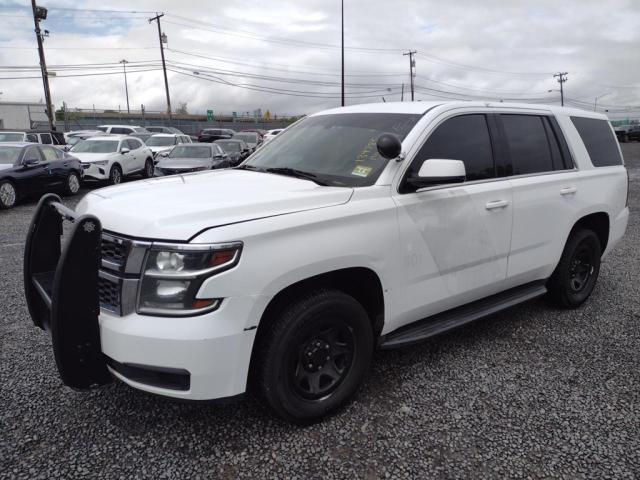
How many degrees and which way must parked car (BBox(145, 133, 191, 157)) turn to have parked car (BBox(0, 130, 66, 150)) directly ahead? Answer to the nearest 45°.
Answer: approximately 45° to its right

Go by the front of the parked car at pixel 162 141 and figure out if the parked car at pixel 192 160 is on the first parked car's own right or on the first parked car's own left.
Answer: on the first parked car's own left

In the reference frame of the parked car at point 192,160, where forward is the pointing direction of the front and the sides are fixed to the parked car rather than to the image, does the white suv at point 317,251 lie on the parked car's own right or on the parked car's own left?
on the parked car's own left

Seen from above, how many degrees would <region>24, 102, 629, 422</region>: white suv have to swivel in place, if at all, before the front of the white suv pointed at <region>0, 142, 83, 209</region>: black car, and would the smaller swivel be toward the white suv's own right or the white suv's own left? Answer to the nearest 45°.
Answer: approximately 90° to the white suv's own right

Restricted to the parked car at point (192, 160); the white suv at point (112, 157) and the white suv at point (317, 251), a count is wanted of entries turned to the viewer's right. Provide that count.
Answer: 0

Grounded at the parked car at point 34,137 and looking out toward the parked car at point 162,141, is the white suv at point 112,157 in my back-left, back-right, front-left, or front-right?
front-right

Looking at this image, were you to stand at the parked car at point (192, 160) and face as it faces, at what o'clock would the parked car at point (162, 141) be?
the parked car at point (162, 141) is roughly at 4 o'clock from the parked car at point (192, 160).

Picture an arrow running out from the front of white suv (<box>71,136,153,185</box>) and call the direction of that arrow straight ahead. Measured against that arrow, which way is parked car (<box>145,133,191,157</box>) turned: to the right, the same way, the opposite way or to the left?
the same way

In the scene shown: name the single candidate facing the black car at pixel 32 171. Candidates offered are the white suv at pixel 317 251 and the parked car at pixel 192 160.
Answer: the parked car

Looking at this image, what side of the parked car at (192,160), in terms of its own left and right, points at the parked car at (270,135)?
back
